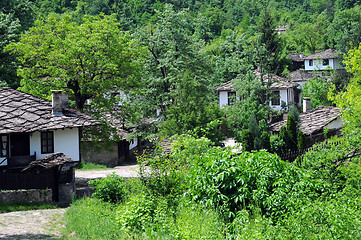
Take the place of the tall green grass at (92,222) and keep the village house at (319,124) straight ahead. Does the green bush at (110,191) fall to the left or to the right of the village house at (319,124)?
left

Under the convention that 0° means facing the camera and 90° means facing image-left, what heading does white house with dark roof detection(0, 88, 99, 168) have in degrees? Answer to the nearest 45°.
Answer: approximately 0°

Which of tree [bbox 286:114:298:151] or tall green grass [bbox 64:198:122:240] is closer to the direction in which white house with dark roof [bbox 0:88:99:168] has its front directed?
the tall green grass

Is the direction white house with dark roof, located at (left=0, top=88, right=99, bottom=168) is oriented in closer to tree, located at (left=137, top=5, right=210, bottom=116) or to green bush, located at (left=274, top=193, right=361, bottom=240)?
the green bush

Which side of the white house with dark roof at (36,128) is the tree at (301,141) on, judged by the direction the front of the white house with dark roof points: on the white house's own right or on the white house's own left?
on the white house's own left

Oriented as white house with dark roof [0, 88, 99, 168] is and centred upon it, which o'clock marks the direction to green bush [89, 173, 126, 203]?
The green bush is roughly at 11 o'clock from the white house with dark roof.
